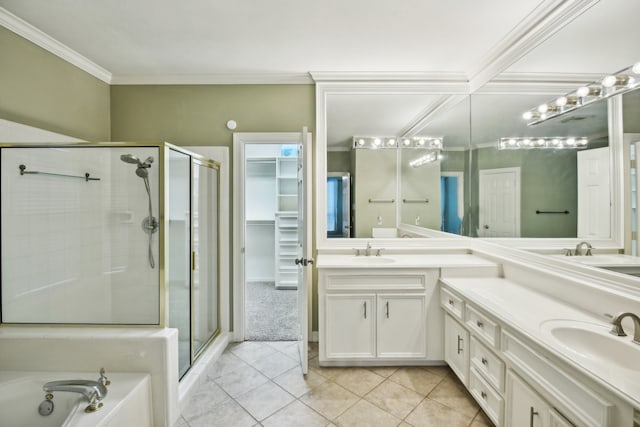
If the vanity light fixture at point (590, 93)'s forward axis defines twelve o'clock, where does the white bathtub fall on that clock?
The white bathtub is roughly at 12 o'clock from the vanity light fixture.

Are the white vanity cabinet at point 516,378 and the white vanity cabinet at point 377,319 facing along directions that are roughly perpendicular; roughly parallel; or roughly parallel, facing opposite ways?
roughly perpendicular

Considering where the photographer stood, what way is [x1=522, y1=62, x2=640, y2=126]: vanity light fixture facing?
facing the viewer and to the left of the viewer

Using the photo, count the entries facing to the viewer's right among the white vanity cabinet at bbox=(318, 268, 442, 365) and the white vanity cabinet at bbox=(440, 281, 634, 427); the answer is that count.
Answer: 0

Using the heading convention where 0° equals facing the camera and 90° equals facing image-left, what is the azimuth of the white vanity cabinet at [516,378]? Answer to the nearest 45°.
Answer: approximately 45°

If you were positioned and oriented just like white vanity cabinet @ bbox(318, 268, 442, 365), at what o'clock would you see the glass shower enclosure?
The glass shower enclosure is roughly at 2 o'clock from the white vanity cabinet.

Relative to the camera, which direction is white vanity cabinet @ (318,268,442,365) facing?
toward the camera
